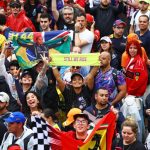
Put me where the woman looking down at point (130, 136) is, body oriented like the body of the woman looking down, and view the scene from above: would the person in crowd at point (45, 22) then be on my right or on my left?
on my right
